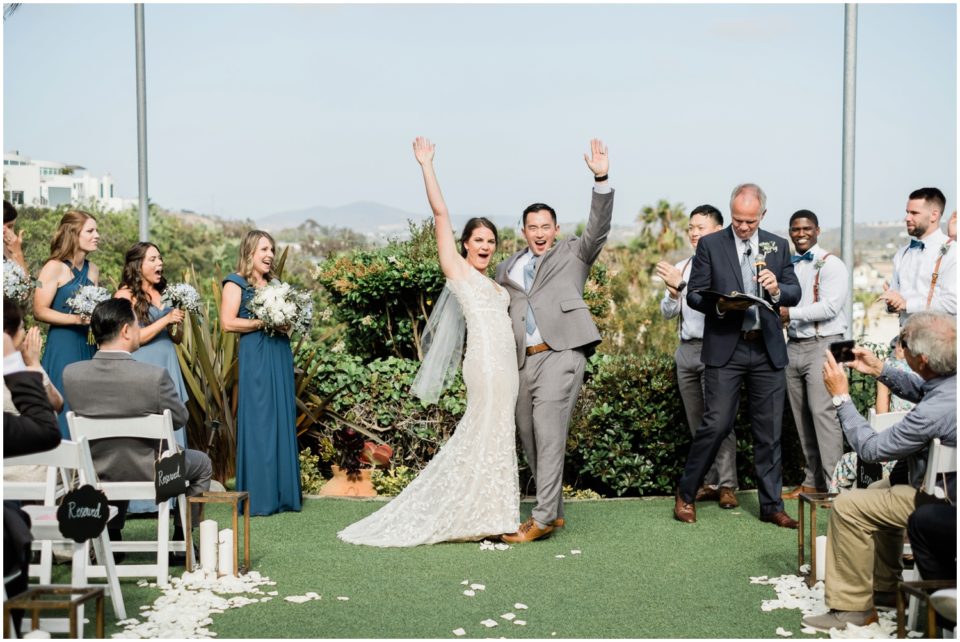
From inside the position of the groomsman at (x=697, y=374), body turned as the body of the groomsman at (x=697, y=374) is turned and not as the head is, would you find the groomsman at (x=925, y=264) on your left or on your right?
on your left

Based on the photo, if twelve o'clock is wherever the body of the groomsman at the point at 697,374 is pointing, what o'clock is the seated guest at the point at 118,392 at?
The seated guest is roughly at 12 o'clock from the groomsman.

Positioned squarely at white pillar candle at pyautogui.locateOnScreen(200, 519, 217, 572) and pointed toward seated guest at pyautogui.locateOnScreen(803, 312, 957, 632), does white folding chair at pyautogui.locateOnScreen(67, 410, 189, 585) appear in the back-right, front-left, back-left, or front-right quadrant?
back-right

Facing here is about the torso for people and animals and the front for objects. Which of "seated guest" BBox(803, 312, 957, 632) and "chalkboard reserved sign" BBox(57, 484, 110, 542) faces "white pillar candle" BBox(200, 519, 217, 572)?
the seated guest

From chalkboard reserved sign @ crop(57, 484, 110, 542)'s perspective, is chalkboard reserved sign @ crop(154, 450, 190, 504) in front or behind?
behind

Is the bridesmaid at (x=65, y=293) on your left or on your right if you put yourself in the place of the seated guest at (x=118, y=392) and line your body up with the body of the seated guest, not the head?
on your left

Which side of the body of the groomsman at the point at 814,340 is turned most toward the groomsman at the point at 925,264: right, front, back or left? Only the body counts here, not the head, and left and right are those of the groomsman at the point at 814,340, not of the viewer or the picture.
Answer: left

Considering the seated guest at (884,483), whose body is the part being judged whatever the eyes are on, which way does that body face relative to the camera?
to the viewer's left
